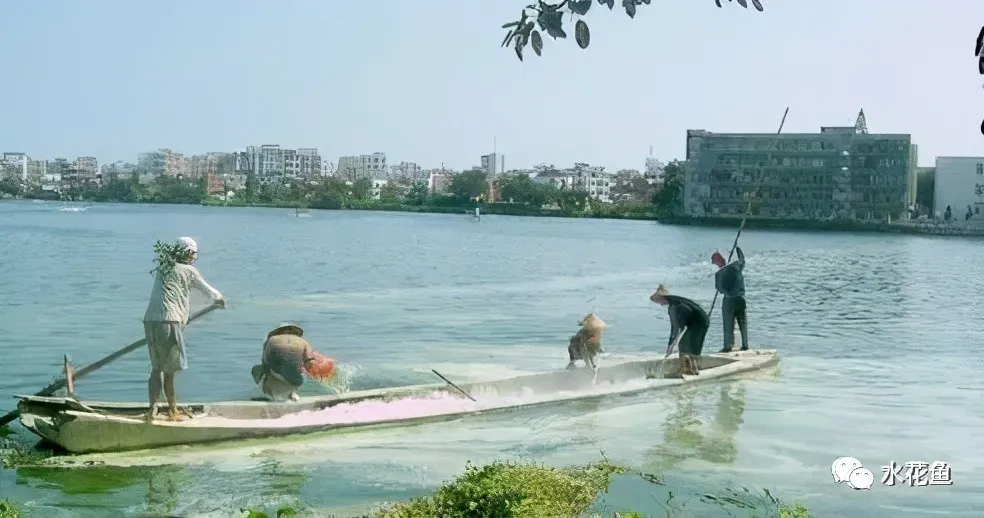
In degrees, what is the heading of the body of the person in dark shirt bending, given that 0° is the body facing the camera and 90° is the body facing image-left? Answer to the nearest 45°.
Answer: approximately 90°

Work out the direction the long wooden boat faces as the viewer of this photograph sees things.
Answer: facing away from the viewer and to the right of the viewer

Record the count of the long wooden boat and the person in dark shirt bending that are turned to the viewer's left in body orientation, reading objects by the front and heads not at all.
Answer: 1

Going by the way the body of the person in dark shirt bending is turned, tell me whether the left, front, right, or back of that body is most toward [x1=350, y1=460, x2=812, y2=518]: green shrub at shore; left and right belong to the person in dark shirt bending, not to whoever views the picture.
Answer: left
